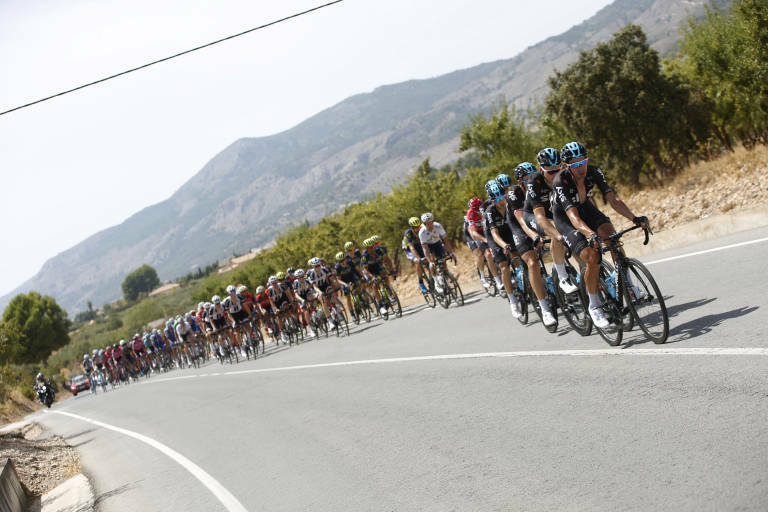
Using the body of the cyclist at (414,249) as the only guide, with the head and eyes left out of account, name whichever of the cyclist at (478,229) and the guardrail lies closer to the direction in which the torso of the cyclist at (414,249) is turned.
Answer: the cyclist

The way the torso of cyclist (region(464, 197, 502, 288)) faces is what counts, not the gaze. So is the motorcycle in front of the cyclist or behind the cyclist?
behind

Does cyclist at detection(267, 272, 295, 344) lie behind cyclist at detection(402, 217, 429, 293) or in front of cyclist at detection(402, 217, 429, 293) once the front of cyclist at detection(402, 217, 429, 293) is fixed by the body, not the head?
behind

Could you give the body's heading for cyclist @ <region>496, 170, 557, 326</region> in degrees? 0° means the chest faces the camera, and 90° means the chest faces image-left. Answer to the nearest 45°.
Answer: approximately 315°

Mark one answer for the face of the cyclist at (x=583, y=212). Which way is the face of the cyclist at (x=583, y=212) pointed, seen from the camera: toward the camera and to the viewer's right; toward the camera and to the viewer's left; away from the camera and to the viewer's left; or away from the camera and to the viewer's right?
toward the camera and to the viewer's right

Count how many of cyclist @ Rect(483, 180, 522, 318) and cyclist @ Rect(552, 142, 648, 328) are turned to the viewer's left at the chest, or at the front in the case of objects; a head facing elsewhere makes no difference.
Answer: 0

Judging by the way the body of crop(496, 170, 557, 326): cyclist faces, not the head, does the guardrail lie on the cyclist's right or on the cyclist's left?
on the cyclist's right

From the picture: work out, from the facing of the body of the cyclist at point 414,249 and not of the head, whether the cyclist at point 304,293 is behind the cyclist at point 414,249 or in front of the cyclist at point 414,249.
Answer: behind

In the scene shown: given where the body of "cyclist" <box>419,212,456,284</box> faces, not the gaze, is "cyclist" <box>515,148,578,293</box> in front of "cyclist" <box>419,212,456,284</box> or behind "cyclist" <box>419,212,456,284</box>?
in front

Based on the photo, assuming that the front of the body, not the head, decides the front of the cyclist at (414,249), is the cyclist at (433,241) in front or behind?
in front

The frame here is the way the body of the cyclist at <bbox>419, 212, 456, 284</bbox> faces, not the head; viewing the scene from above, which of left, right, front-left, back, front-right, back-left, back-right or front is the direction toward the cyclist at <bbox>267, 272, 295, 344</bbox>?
back

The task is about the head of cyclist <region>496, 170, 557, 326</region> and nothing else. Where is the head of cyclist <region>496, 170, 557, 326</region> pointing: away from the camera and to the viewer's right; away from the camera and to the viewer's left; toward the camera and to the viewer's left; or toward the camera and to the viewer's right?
toward the camera and to the viewer's right

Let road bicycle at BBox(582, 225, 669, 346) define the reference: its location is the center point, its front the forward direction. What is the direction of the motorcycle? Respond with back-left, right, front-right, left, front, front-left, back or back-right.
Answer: back
